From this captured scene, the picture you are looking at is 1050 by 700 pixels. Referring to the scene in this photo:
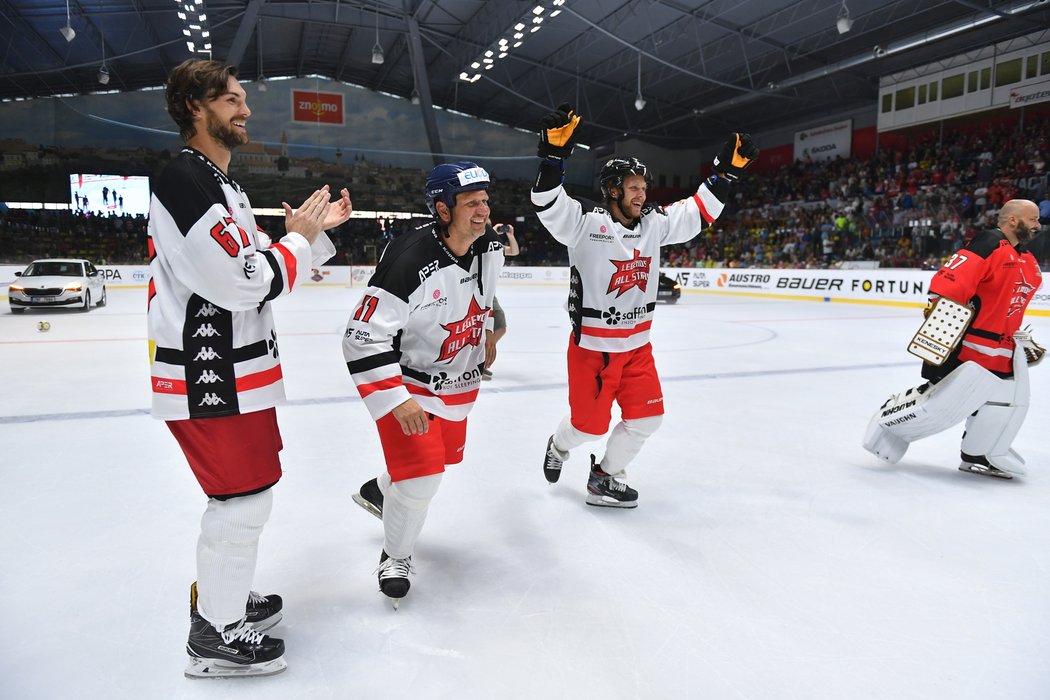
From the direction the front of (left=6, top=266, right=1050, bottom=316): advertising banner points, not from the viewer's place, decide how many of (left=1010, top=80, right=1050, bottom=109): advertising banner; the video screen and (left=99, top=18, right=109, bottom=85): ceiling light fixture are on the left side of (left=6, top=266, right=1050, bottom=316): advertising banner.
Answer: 1

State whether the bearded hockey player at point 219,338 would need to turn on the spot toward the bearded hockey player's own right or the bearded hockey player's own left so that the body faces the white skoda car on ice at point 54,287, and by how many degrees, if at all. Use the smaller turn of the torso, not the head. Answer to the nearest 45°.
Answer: approximately 90° to the bearded hockey player's own left

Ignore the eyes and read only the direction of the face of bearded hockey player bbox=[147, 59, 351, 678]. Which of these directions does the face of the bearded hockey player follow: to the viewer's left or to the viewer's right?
to the viewer's right

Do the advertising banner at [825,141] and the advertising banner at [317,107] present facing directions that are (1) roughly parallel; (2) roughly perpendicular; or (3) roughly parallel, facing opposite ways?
roughly perpendicular

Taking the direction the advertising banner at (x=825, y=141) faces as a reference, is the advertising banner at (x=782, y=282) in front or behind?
in front

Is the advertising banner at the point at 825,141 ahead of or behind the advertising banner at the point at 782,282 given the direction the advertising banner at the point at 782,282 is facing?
behind

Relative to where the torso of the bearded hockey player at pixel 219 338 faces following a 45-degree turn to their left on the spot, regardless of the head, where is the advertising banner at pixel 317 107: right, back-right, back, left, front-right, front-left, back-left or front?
front-left

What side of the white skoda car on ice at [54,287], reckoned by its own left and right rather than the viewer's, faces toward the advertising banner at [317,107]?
back

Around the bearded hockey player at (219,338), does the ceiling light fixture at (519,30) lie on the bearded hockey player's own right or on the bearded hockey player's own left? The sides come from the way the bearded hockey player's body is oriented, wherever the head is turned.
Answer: on the bearded hockey player's own left

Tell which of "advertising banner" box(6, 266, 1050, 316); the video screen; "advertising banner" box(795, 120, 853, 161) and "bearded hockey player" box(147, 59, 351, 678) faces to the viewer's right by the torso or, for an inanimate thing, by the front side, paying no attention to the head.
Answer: the bearded hockey player

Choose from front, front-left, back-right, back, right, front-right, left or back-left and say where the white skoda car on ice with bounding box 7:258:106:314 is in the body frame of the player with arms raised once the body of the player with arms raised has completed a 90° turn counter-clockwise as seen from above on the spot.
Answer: left

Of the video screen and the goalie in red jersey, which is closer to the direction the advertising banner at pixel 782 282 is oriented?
the goalie in red jersey

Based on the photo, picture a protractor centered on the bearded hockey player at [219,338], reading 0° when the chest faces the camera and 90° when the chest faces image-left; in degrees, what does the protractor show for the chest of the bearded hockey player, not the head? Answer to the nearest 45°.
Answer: approximately 270°
